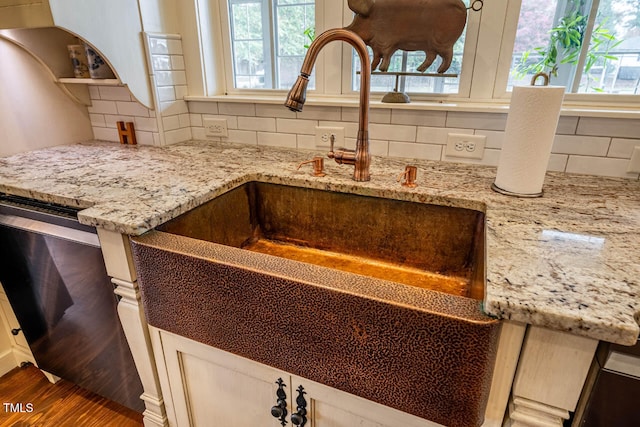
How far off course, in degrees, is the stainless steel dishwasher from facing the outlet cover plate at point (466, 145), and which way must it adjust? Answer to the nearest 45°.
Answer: approximately 90° to its left

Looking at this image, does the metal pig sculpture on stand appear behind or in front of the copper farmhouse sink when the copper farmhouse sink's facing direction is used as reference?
behind

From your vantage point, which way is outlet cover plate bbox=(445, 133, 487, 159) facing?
toward the camera

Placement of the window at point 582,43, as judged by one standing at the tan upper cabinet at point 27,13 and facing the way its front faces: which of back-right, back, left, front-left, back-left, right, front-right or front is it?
left

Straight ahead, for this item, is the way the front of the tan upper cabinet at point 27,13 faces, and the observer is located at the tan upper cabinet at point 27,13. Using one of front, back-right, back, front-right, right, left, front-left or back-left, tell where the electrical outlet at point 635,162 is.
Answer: left

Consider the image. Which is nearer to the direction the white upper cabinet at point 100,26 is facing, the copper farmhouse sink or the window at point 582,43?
the copper farmhouse sink

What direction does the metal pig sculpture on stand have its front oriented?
to the viewer's left

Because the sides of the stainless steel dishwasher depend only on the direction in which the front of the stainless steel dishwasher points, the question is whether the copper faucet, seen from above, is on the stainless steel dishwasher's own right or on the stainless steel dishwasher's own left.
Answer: on the stainless steel dishwasher's own left

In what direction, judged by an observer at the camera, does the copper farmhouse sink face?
facing the viewer and to the left of the viewer
